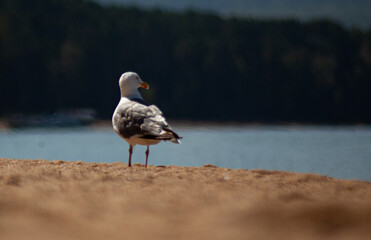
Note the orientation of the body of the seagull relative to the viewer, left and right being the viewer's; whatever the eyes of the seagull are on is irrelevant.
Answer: facing away from the viewer and to the left of the viewer
